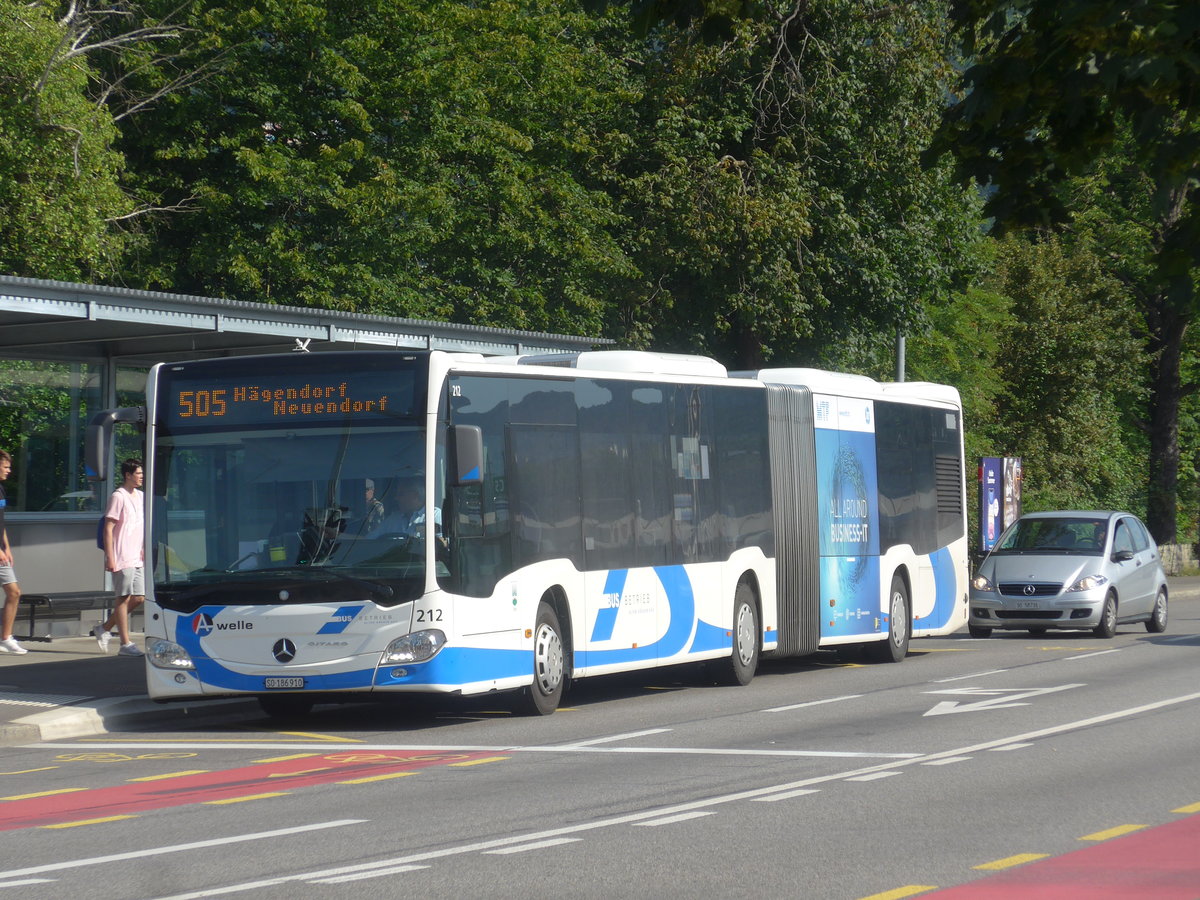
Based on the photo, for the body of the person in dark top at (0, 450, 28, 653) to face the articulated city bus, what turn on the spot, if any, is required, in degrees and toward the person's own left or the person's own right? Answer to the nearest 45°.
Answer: approximately 45° to the person's own right

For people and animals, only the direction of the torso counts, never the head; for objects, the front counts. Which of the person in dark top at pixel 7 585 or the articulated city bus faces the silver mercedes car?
the person in dark top

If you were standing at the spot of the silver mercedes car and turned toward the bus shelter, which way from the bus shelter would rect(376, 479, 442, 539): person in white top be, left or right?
left

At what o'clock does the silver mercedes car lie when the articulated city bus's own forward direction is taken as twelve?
The silver mercedes car is roughly at 6 o'clock from the articulated city bus.

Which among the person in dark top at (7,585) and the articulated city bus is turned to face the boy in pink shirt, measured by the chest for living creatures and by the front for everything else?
the person in dark top

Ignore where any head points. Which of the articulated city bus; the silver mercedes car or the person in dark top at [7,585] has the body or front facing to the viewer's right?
the person in dark top

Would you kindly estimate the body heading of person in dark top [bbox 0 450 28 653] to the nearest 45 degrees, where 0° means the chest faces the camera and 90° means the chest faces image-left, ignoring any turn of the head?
approximately 270°

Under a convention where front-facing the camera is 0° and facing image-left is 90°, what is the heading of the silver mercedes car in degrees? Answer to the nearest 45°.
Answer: approximately 45°

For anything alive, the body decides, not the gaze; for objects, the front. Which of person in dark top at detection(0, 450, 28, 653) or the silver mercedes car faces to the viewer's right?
the person in dark top

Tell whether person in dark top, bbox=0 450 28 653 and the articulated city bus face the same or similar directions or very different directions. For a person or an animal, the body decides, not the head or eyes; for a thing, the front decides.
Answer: very different directions
